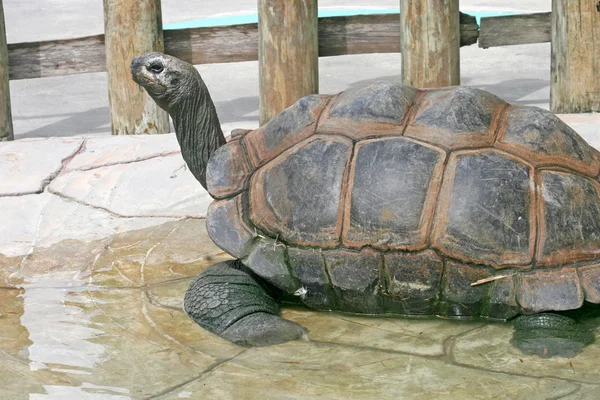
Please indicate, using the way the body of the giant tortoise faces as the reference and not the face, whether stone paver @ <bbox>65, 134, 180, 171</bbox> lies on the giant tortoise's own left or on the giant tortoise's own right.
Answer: on the giant tortoise's own right

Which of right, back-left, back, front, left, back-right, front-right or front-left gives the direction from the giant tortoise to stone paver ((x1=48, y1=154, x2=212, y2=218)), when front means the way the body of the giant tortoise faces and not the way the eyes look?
front-right

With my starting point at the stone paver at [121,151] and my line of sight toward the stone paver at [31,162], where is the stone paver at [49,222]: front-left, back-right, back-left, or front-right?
front-left

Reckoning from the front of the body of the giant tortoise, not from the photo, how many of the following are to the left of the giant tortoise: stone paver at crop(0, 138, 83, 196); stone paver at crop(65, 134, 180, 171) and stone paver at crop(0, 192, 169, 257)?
0

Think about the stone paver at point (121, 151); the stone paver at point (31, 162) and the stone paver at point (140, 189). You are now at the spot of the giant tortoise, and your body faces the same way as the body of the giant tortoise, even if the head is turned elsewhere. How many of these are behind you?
0

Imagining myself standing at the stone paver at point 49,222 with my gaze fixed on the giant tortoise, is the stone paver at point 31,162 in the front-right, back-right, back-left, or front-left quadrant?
back-left

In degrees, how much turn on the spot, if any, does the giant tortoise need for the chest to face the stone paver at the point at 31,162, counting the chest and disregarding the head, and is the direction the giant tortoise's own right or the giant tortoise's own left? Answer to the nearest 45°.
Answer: approximately 45° to the giant tortoise's own right

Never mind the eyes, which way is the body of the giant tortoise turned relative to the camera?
to the viewer's left
